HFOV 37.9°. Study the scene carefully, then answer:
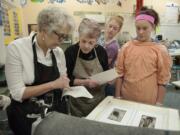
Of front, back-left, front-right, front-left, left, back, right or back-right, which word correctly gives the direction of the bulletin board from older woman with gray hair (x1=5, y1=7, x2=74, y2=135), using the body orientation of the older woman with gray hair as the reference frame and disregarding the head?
back-left

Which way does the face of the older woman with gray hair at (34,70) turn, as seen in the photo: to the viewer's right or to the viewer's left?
to the viewer's right

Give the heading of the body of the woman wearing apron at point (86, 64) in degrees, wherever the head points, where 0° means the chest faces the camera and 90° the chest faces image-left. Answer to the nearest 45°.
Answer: approximately 0°

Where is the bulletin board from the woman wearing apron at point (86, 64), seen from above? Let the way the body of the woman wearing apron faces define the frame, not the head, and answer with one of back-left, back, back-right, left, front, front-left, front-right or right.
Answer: back-right
